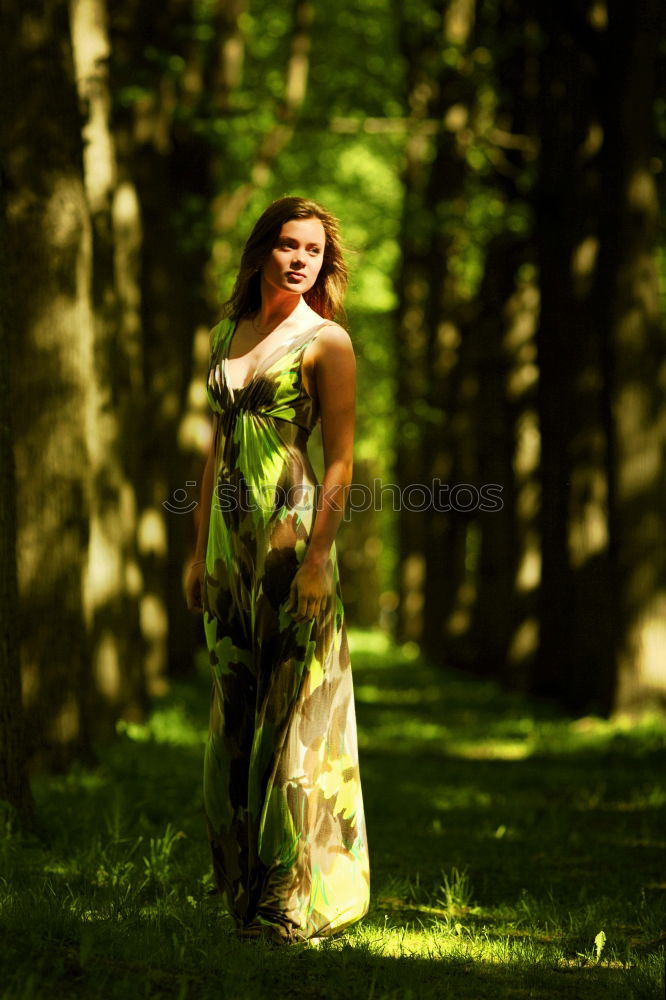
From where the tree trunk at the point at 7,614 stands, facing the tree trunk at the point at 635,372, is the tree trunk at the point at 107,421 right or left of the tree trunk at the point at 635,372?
left

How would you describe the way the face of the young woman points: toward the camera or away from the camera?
toward the camera

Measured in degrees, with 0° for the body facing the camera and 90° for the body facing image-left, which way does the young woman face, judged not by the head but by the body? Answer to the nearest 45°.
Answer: approximately 45°

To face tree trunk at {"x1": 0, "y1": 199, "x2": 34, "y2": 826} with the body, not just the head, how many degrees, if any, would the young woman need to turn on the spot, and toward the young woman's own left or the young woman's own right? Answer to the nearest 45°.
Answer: approximately 90° to the young woman's own right

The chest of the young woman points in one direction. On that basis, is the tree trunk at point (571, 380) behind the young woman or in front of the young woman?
behind

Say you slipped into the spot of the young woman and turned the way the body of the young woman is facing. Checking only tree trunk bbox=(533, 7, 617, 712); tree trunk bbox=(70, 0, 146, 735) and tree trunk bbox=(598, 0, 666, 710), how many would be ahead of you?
0

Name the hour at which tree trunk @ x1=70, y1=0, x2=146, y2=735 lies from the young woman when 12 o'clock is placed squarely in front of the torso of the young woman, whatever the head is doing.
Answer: The tree trunk is roughly at 4 o'clock from the young woman.

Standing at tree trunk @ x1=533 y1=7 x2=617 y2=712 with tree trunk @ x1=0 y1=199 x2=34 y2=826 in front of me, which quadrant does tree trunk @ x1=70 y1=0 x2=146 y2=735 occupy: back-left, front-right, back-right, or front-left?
front-right
